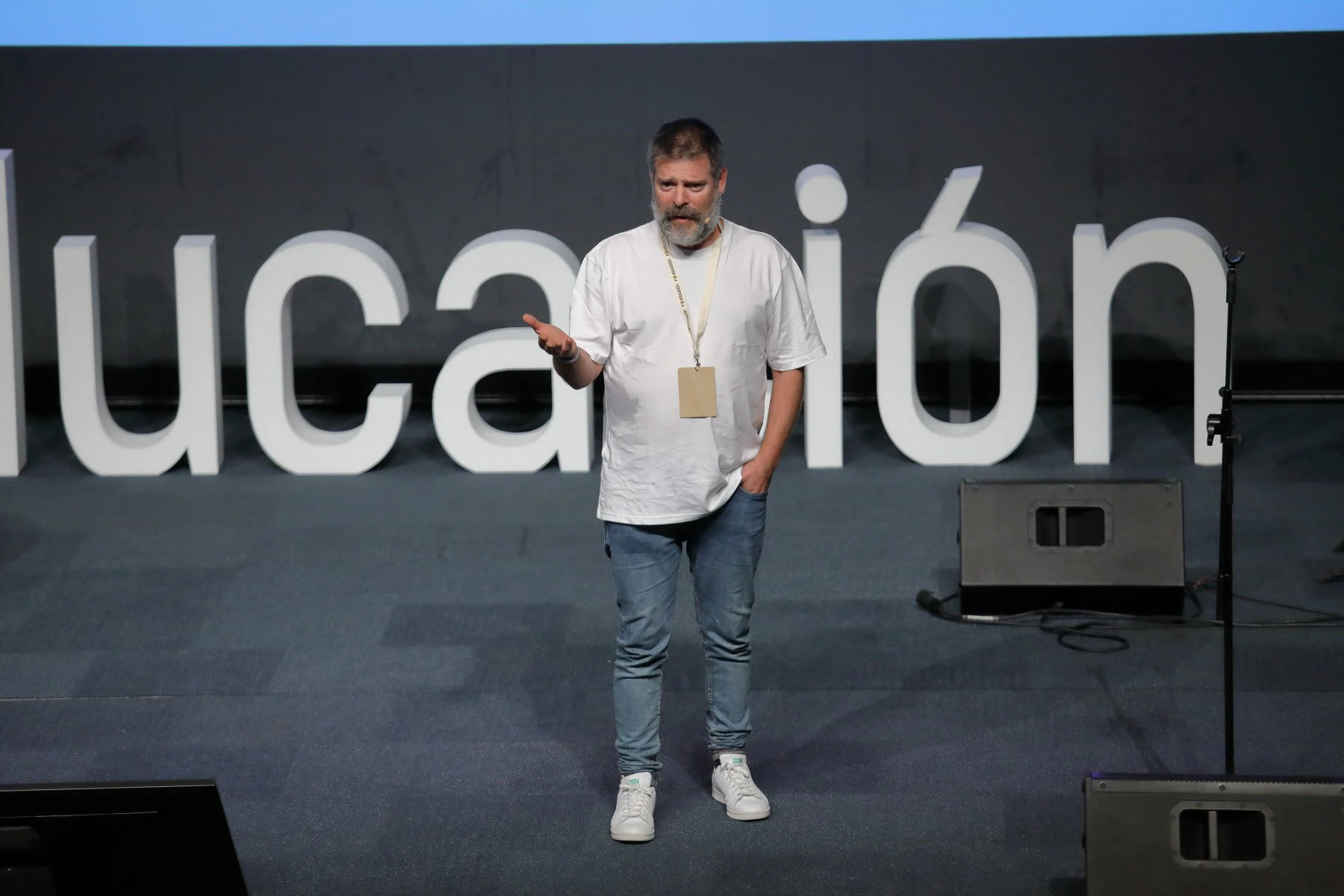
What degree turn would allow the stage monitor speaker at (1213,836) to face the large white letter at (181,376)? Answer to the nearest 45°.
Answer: approximately 45° to its left

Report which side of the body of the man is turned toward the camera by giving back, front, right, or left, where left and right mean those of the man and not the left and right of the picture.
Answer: front

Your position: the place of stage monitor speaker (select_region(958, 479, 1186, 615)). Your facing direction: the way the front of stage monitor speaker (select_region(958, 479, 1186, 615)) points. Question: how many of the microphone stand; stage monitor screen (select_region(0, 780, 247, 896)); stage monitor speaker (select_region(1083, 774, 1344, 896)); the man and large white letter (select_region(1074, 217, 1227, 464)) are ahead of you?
1

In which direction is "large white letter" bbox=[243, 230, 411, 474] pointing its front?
toward the camera

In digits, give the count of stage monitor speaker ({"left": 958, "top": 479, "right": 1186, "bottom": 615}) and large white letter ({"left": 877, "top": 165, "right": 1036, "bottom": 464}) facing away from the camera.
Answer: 1

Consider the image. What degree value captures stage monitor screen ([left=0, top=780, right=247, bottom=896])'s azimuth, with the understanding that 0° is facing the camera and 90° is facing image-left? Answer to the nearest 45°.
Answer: approximately 180°

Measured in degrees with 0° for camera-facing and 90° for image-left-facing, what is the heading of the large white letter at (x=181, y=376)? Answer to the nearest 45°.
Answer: approximately 0°

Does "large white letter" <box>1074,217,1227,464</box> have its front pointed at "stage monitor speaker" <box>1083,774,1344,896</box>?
yes

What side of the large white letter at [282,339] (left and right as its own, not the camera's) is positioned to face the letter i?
left

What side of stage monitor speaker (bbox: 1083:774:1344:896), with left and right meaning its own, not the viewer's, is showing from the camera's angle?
back

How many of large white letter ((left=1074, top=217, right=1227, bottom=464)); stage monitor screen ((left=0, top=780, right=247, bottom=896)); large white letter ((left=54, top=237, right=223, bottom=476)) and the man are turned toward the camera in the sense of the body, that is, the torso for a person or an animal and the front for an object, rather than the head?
3

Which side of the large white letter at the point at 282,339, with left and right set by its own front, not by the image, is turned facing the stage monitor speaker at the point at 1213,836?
front

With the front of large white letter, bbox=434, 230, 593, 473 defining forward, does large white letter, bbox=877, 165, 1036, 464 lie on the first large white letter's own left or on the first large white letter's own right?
on the first large white letter's own left

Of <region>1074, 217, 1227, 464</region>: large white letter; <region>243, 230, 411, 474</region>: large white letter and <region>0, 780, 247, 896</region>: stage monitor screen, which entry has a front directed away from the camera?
the stage monitor screen

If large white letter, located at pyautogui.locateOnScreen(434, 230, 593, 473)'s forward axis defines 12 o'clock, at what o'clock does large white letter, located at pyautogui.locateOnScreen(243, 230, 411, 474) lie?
large white letter, located at pyautogui.locateOnScreen(243, 230, 411, 474) is roughly at 3 o'clock from large white letter, located at pyautogui.locateOnScreen(434, 230, 593, 473).

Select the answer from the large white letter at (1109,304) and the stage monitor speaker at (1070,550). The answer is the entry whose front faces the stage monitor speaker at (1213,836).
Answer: the large white letter

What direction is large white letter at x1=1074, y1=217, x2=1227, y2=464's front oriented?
toward the camera

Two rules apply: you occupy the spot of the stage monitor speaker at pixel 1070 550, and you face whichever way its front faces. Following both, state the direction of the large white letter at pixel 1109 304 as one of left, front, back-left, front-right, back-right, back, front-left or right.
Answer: front
